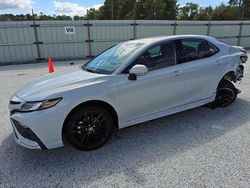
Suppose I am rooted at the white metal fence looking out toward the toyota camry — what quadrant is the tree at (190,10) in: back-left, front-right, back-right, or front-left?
back-left

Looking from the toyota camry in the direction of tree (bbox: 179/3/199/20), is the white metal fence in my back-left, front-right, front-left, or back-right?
front-left

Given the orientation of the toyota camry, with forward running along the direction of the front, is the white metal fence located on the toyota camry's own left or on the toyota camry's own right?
on the toyota camry's own right

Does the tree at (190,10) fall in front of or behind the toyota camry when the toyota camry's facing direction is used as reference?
behind

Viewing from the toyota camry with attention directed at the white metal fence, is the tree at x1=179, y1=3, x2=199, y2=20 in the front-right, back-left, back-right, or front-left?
front-right
